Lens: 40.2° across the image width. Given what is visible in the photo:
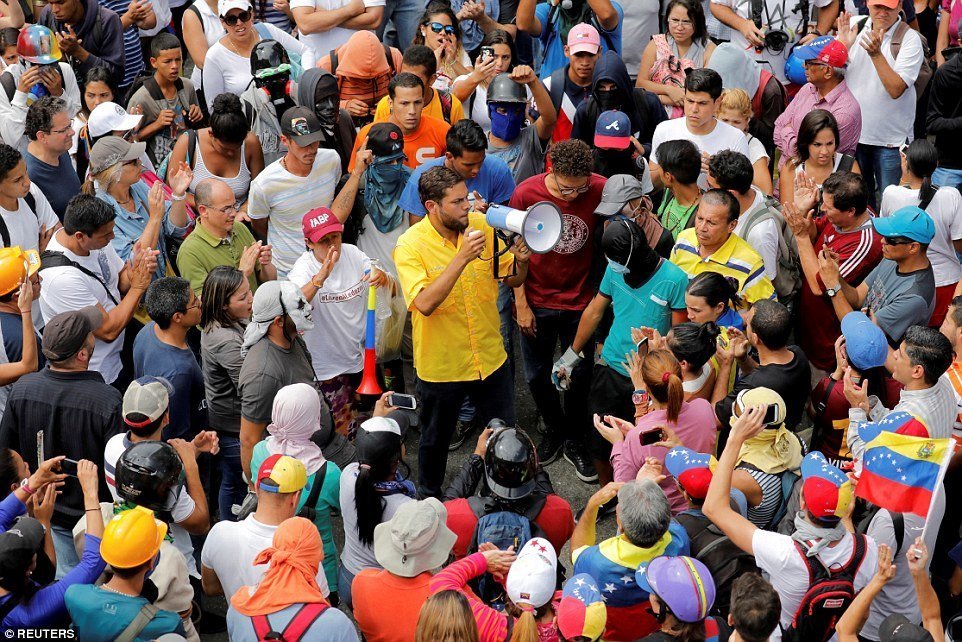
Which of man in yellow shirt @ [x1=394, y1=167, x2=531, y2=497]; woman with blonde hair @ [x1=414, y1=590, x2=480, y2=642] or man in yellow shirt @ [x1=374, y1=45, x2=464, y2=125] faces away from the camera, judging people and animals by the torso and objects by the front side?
the woman with blonde hair

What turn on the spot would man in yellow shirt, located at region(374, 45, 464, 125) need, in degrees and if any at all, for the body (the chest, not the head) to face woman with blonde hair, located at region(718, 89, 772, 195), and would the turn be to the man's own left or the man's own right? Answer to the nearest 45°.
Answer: approximately 90° to the man's own left

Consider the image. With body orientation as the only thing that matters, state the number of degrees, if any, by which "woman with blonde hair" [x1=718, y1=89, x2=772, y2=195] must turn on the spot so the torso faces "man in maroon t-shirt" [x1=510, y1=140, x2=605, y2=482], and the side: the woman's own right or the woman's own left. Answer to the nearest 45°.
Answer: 0° — they already face them

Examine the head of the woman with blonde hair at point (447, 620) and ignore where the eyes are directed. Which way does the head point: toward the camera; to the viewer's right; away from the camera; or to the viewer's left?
away from the camera

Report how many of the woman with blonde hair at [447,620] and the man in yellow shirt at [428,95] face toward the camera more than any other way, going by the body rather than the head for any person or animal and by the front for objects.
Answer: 1

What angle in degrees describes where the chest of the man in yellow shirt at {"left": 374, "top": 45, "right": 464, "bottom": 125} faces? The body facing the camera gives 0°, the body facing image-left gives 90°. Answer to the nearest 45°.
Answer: approximately 0°

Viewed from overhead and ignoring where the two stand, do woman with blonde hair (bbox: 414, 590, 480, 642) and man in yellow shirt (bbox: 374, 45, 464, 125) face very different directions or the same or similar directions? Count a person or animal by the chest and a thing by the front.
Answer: very different directions

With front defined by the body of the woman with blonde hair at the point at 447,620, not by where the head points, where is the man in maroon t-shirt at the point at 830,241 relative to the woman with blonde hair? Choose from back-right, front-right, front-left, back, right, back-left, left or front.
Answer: front-right

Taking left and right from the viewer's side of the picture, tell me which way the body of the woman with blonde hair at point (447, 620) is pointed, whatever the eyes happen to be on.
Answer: facing away from the viewer

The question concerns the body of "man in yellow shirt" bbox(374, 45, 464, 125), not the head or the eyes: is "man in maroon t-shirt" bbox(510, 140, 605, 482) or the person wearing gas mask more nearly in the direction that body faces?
the man in maroon t-shirt

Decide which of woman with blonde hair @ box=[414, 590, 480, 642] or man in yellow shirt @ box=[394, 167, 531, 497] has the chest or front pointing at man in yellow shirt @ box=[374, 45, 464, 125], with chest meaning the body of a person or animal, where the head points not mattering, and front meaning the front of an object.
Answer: the woman with blonde hair

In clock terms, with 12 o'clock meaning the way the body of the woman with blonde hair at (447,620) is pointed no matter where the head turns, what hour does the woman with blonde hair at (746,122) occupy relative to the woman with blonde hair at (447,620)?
the woman with blonde hair at (746,122) is roughly at 1 o'clock from the woman with blonde hair at (447,620).

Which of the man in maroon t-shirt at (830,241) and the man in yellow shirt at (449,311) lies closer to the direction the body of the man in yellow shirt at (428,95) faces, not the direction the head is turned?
the man in yellow shirt
